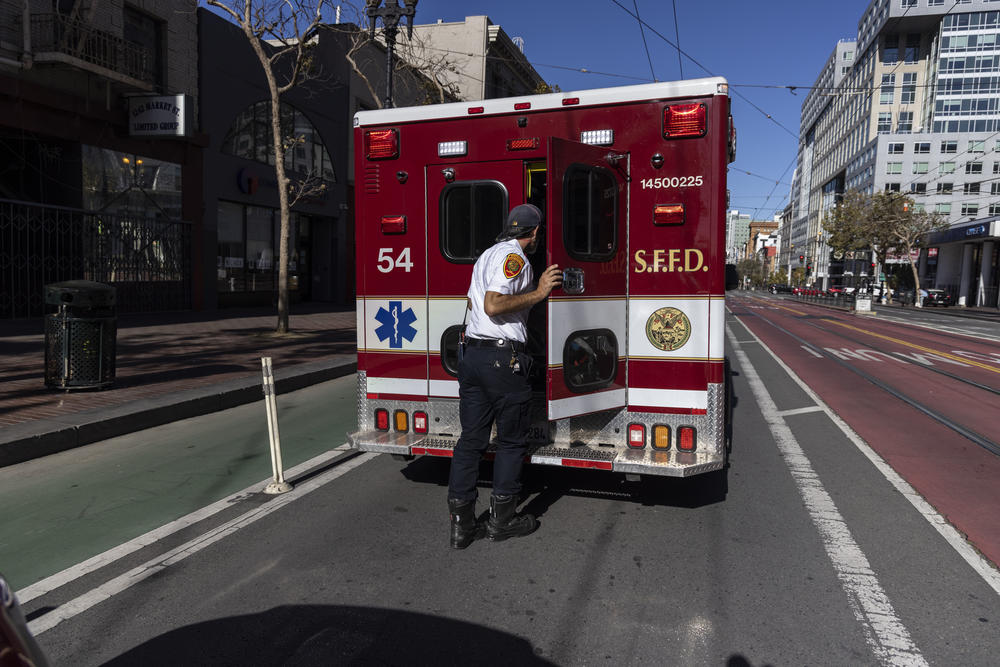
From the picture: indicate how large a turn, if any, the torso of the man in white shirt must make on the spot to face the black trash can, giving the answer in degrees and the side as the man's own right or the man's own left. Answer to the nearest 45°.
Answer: approximately 90° to the man's own left

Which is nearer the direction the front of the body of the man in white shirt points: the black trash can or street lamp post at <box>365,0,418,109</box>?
the street lamp post

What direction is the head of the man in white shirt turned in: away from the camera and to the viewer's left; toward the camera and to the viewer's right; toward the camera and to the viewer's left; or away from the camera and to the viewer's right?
away from the camera and to the viewer's right

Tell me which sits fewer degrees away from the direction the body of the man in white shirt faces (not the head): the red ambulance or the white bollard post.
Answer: the red ambulance

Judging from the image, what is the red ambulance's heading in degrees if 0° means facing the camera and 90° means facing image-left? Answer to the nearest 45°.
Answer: approximately 180°

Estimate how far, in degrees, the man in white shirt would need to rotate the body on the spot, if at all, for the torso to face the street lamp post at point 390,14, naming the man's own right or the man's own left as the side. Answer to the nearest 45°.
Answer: approximately 45° to the man's own left

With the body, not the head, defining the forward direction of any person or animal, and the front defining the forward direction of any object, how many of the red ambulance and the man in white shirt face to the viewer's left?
0

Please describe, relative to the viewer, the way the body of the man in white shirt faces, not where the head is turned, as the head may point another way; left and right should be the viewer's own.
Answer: facing away from the viewer and to the right of the viewer

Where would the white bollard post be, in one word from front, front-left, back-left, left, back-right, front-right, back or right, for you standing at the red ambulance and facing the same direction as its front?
left
